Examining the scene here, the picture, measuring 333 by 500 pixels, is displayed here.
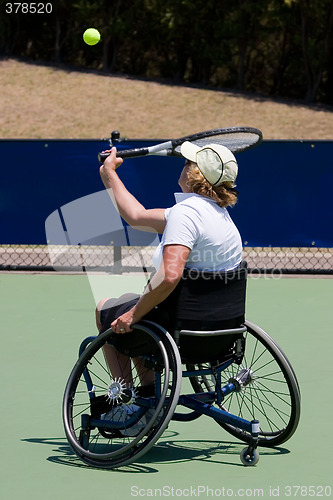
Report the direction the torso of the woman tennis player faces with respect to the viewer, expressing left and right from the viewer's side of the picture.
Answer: facing away from the viewer and to the left of the viewer

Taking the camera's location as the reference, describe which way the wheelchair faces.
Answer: facing away from the viewer and to the left of the viewer

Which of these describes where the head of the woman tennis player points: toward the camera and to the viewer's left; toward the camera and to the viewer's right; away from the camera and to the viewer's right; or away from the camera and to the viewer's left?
away from the camera and to the viewer's left

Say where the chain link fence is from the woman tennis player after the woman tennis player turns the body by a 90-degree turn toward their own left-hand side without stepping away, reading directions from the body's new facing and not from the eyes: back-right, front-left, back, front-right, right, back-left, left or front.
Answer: back-right

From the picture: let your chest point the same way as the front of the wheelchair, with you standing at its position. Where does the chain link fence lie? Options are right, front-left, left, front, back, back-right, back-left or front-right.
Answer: front-right
